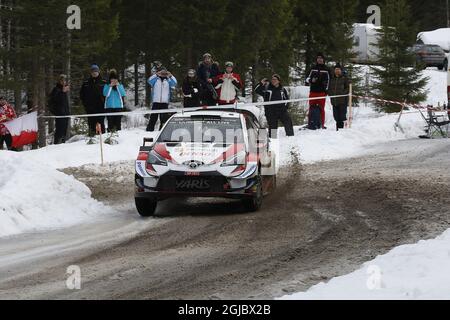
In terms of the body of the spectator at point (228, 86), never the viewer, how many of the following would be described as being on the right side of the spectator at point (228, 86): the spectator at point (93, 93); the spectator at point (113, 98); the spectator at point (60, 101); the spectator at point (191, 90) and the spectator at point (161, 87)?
5

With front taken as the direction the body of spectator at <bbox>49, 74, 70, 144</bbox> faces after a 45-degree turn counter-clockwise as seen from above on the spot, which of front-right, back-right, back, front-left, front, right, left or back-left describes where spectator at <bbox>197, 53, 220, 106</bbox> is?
front

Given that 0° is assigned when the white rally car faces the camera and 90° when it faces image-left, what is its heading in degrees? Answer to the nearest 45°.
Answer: approximately 0°

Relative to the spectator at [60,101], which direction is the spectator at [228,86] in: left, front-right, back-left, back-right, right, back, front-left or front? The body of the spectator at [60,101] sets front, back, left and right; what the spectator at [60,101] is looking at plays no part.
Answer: front-left

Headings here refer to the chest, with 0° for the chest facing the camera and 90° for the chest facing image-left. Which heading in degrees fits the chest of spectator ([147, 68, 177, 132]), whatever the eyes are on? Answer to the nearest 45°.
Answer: approximately 0°

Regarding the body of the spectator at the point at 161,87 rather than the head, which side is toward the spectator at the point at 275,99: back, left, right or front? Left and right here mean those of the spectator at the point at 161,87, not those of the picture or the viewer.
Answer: left

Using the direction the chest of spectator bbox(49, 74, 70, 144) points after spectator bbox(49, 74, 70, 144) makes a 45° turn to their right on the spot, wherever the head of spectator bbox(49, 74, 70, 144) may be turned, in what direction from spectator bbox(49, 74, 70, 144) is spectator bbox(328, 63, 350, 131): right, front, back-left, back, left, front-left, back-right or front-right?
left

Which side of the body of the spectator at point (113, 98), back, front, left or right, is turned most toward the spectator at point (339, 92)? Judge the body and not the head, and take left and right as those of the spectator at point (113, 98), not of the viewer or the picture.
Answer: left
